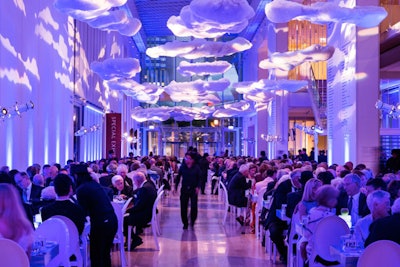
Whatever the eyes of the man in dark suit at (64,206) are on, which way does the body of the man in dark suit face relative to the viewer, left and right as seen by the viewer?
facing away from the viewer

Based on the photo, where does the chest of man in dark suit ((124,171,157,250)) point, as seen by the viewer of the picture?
to the viewer's left

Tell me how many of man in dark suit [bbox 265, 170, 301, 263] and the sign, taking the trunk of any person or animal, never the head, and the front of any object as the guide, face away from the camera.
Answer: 0

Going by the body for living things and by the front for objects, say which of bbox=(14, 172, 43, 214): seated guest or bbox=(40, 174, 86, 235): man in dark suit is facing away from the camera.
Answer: the man in dark suit

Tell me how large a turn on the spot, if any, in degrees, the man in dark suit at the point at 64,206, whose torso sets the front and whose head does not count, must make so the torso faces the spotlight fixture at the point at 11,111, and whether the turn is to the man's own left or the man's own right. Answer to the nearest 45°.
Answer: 0° — they already face it

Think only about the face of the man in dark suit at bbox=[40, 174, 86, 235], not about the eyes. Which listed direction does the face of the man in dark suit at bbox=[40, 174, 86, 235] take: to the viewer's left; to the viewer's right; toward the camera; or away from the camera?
away from the camera

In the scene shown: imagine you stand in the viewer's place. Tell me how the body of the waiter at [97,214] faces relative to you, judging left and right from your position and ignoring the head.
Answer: facing away from the viewer and to the left of the viewer
